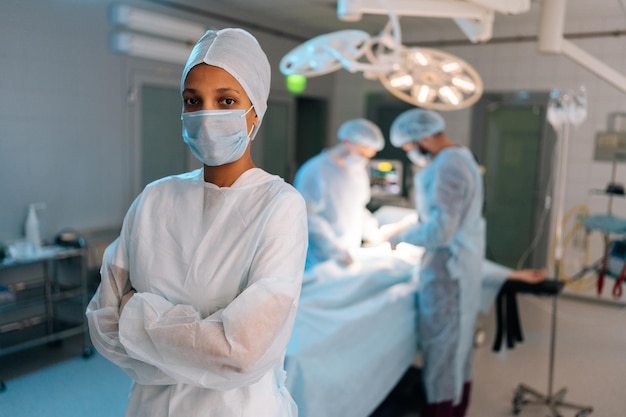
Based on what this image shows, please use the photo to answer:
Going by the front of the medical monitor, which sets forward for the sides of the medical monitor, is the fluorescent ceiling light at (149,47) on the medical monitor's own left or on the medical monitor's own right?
on the medical monitor's own right

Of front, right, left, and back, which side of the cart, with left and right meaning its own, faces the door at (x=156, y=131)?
left

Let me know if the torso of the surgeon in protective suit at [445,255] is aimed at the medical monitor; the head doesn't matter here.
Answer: no

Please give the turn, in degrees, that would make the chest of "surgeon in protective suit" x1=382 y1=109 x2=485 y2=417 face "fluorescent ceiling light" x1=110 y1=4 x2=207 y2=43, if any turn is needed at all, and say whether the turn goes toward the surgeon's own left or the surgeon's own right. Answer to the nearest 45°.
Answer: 0° — they already face it

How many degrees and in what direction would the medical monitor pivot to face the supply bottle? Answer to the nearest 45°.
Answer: approximately 45° to its right

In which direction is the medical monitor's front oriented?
toward the camera

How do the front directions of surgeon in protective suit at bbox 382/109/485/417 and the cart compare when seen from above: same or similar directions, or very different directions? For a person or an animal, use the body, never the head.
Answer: very different directions

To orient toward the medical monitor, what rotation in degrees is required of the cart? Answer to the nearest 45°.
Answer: approximately 90° to its left

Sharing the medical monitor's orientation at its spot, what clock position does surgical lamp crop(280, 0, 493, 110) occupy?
The surgical lamp is roughly at 12 o'clock from the medical monitor.

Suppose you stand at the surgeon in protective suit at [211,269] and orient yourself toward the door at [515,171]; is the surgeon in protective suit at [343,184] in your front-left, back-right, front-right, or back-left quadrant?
front-left

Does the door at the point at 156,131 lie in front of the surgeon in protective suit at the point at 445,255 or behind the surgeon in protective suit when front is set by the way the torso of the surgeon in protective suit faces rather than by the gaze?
in front

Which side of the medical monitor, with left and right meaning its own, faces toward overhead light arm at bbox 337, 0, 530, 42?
front

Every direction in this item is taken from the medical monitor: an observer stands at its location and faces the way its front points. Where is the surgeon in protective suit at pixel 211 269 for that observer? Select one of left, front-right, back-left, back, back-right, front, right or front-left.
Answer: front

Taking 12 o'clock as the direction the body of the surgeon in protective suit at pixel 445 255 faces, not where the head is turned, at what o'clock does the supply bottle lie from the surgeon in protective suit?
The supply bottle is roughly at 11 o'clock from the surgeon in protective suit.

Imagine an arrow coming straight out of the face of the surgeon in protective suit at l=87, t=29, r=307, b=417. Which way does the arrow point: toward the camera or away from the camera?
toward the camera

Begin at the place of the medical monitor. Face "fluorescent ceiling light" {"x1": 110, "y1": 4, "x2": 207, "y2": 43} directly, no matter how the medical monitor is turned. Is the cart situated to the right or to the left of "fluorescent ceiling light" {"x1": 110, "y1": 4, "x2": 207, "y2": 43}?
left

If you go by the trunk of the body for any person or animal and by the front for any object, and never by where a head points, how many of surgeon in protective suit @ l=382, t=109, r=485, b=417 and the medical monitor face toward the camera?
1

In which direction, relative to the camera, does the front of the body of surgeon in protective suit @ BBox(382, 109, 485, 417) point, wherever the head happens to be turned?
to the viewer's left
